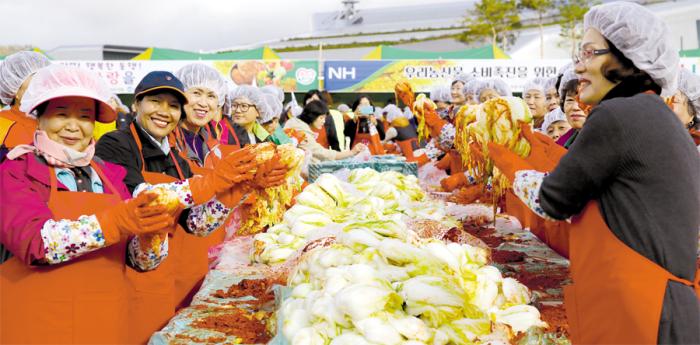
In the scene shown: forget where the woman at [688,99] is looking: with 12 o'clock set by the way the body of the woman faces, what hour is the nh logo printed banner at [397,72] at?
The nh logo printed banner is roughly at 2 o'clock from the woman.

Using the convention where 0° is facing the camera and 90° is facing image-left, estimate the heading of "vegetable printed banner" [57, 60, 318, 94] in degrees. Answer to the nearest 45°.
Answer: approximately 0°

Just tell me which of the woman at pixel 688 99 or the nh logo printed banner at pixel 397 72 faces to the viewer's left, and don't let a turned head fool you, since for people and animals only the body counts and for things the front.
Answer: the woman

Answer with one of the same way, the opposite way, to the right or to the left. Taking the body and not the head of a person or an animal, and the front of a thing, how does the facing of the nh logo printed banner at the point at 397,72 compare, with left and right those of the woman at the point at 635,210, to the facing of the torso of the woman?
to the left

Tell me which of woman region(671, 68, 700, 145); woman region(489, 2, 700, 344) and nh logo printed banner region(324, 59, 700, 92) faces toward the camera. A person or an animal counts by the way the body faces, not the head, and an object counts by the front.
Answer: the nh logo printed banner

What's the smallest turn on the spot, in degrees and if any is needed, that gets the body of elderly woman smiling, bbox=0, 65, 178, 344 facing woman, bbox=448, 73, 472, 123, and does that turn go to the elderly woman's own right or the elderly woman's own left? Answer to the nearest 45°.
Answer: approximately 90° to the elderly woman's own left

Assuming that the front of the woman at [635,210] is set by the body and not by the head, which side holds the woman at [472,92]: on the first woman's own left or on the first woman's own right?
on the first woman's own right

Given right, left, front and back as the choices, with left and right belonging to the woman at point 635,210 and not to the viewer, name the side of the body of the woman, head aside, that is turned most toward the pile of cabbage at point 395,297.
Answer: front

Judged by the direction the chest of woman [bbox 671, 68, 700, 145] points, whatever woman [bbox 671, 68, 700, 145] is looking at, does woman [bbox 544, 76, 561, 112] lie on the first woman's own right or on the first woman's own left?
on the first woman's own right

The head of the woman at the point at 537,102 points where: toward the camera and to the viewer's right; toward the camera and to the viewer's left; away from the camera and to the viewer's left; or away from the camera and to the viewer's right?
toward the camera and to the viewer's left

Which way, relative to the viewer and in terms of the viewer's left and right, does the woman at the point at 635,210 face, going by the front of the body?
facing to the left of the viewer

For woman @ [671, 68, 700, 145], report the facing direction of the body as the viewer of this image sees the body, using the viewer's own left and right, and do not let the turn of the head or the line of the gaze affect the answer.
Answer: facing to the left of the viewer
